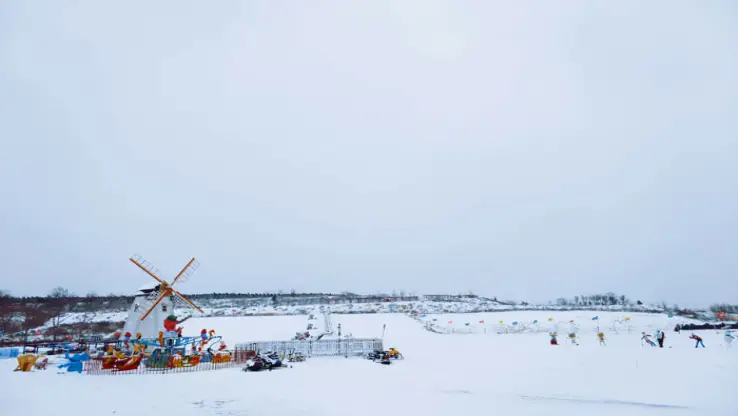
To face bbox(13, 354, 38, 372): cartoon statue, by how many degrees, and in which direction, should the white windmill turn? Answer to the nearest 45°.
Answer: approximately 90° to its right

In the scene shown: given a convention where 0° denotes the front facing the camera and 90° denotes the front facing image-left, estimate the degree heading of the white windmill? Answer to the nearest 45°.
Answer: approximately 315°

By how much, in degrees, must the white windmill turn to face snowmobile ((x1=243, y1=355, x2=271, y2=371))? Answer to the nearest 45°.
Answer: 0° — it already faces it

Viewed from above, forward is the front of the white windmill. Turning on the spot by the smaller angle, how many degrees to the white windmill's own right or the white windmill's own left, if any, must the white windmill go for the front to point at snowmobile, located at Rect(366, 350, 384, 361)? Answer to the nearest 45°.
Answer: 0° — it already faces it

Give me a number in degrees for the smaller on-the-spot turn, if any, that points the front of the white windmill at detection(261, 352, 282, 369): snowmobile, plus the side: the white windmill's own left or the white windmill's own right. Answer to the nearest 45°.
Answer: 0° — it already faces it
